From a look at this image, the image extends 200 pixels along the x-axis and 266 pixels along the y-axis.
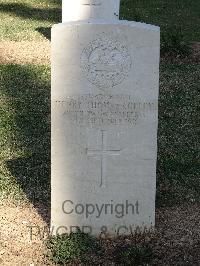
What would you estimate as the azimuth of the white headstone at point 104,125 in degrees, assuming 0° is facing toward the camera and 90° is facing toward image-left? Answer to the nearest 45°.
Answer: approximately 0°
